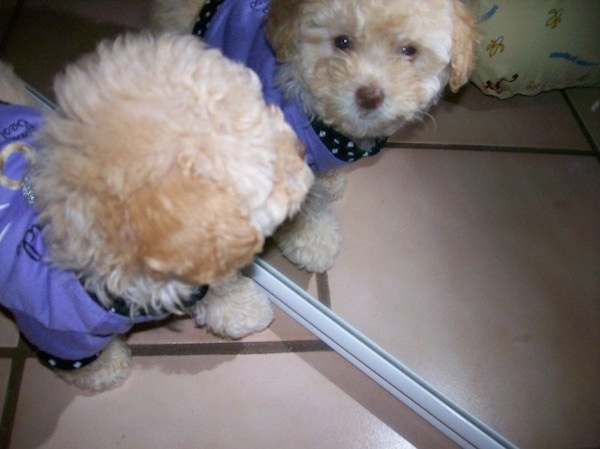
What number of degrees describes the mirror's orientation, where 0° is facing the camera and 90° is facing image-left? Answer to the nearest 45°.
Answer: approximately 45°

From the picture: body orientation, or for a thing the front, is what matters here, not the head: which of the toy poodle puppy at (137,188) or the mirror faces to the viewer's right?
the toy poodle puppy

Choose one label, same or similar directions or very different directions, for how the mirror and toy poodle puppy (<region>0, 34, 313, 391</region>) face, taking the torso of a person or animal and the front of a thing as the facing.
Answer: very different directions

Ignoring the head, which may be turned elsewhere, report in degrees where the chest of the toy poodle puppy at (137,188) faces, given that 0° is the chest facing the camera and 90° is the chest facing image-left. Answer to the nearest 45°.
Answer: approximately 270°
